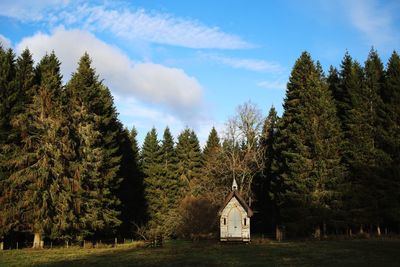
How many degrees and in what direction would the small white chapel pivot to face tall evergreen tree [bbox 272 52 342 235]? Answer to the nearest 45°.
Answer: approximately 90° to its left

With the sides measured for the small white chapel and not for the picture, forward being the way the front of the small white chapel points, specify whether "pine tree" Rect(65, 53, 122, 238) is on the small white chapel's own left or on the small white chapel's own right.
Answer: on the small white chapel's own right

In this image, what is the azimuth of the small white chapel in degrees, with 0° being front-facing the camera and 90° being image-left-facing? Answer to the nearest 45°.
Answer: approximately 0°

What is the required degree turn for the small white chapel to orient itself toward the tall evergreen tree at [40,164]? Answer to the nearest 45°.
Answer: approximately 45° to its right

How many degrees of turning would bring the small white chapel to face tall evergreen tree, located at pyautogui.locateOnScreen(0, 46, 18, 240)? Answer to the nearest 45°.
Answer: approximately 45° to its right

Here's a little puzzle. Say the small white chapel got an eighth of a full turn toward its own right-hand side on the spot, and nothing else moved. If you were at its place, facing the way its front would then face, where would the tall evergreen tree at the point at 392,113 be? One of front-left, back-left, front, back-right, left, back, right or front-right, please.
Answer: back-left
